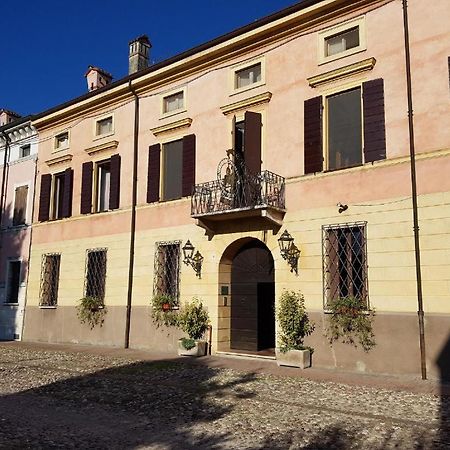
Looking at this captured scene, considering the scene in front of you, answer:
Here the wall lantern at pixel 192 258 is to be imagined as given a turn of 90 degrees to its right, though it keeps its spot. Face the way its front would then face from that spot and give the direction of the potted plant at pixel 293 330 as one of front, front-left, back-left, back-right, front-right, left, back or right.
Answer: back

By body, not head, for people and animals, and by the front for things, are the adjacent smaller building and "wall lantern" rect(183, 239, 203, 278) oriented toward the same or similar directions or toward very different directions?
same or similar directions

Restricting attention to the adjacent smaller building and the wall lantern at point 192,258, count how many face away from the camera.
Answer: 0

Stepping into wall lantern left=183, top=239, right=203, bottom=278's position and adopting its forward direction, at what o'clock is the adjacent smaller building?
The adjacent smaller building is roughly at 3 o'clock from the wall lantern.

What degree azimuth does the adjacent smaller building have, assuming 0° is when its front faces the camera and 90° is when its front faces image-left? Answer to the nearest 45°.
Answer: approximately 45°

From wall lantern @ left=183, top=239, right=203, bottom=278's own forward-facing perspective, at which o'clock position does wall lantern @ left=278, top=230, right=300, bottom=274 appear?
wall lantern @ left=278, top=230, right=300, bottom=274 is roughly at 9 o'clock from wall lantern @ left=183, top=239, right=203, bottom=278.

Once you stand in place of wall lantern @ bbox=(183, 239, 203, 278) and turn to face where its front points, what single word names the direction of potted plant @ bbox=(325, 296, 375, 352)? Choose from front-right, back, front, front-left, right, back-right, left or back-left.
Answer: left

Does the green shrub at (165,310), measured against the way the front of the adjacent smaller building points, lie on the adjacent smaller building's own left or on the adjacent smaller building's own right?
on the adjacent smaller building's own left

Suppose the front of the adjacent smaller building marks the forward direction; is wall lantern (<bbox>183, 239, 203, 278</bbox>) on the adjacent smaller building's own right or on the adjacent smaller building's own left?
on the adjacent smaller building's own left

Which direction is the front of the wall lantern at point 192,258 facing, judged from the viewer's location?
facing the viewer and to the left of the viewer
